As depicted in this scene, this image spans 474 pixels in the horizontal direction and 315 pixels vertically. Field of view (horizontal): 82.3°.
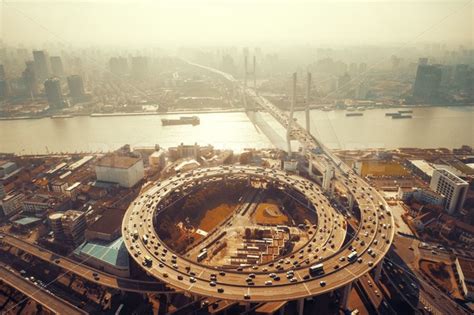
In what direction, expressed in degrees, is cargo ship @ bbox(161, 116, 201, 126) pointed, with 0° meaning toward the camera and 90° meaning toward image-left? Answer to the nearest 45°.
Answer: approximately 90°

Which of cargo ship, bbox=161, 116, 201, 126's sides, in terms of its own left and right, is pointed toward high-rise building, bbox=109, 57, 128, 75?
right

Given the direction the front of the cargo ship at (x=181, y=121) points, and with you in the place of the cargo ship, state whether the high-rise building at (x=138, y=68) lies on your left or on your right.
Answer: on your right

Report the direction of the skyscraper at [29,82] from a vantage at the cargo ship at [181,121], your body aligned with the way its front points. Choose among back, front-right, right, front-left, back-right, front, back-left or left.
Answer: front-right

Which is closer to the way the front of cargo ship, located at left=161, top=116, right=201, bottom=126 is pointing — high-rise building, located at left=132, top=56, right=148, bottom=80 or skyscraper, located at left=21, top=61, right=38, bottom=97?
the skyscraper

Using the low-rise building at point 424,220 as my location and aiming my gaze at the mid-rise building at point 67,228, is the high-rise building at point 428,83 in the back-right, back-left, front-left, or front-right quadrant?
back-right

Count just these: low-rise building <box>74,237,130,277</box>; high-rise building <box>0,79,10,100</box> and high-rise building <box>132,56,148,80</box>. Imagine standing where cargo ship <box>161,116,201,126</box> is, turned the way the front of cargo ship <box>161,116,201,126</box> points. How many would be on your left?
1

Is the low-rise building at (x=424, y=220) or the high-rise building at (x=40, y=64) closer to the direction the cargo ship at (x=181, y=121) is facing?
the high-rise building

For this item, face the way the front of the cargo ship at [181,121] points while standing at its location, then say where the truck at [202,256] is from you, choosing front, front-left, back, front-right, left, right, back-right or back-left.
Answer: left

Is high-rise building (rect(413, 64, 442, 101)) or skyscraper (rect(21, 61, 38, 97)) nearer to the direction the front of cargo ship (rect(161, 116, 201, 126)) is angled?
the skyscraper

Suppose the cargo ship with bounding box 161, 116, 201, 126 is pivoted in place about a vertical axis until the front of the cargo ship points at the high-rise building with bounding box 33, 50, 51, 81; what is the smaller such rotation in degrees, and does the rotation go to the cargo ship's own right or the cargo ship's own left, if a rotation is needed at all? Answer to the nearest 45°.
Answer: approximately 45° to the cargo ship's own right

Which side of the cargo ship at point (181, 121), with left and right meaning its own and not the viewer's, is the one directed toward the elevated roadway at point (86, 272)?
left

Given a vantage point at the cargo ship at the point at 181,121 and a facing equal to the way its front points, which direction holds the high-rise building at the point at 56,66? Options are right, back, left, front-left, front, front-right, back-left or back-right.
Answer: front-right

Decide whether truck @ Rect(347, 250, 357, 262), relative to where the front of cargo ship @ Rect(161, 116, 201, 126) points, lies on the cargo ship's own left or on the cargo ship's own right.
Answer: on the cargo ship's own left

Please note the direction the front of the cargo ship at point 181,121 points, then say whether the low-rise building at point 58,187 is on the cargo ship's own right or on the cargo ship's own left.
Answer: on the cargo ship's own left

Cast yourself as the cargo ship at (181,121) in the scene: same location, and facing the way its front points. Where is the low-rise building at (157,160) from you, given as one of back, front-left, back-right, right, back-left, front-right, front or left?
left
